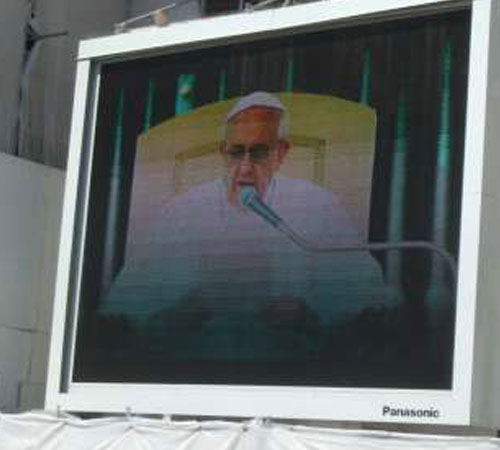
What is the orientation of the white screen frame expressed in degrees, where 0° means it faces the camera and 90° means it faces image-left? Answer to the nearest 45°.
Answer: approximately 45°
